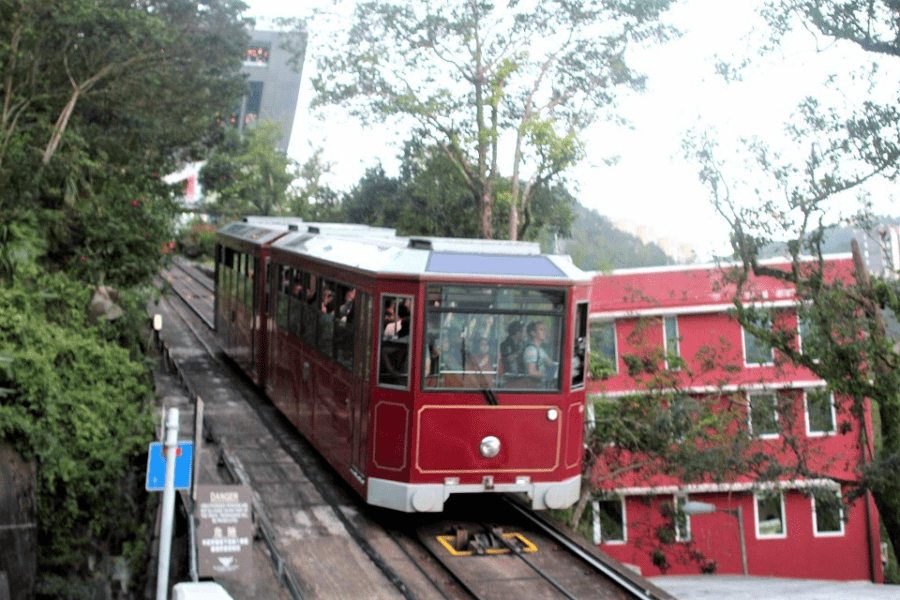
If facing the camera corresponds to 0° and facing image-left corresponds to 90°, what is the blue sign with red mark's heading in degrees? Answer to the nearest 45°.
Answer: approximately 0°

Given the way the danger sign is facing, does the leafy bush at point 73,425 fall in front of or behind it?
behind

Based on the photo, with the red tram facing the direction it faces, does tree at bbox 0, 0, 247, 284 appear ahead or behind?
behind

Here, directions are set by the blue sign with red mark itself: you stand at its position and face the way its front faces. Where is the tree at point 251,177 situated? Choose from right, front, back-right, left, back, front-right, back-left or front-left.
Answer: back

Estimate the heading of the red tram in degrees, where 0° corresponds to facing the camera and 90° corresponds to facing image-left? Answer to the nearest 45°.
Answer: approximately 315°

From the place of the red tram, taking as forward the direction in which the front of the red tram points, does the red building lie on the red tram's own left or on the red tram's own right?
on the red tram's own left

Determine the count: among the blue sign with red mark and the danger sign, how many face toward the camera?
2

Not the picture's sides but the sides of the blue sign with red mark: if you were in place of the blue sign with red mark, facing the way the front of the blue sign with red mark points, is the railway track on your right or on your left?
on your left
